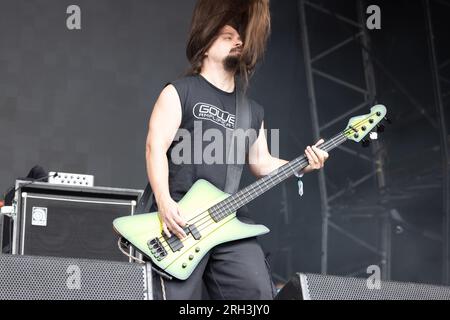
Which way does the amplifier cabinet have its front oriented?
toward the camera

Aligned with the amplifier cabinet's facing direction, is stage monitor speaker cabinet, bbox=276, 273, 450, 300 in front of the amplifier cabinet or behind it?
in front

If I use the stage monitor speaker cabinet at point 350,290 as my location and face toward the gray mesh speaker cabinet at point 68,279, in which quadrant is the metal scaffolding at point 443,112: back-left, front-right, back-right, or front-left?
back-right

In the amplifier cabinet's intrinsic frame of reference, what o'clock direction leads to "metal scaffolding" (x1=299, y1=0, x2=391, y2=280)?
The metal scaffolding is roughly at 8 o'clock from the amplifier cabinet.
